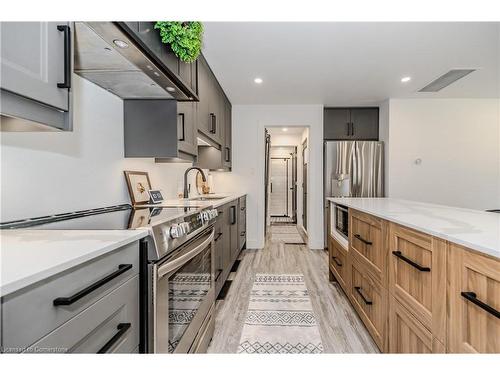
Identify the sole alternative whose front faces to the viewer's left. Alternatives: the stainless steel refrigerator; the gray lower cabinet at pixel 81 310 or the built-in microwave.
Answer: the built-in microwave

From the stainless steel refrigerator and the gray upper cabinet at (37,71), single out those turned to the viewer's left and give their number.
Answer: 0

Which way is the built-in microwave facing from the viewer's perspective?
to the viewer's left

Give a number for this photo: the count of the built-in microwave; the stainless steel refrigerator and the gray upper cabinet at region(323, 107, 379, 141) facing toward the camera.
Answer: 2

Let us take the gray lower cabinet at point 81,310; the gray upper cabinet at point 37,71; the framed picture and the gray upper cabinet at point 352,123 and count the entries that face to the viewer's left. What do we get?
0

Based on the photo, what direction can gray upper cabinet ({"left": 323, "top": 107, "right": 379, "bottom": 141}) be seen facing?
toward the camera

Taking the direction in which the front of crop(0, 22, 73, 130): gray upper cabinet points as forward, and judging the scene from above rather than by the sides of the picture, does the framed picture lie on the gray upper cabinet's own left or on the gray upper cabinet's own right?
on the gray upper cabinet's own left

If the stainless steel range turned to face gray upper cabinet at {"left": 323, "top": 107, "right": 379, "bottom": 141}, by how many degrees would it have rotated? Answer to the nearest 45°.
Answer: approximately 90° to its left

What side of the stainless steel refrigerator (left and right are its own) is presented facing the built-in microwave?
front

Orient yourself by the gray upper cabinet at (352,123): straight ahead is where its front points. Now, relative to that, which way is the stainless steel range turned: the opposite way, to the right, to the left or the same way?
to the left

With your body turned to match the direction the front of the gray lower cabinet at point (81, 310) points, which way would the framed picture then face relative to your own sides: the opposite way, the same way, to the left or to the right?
the same way

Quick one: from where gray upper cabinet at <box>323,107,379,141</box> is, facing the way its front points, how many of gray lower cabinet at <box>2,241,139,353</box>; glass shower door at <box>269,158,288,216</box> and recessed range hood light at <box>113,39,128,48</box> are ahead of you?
2

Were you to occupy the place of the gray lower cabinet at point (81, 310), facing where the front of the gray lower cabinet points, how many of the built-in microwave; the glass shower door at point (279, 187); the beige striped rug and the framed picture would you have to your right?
0

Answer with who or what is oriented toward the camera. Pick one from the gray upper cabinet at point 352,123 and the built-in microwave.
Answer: the gray upper cabinet

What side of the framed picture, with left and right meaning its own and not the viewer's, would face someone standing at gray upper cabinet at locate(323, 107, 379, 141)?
left
